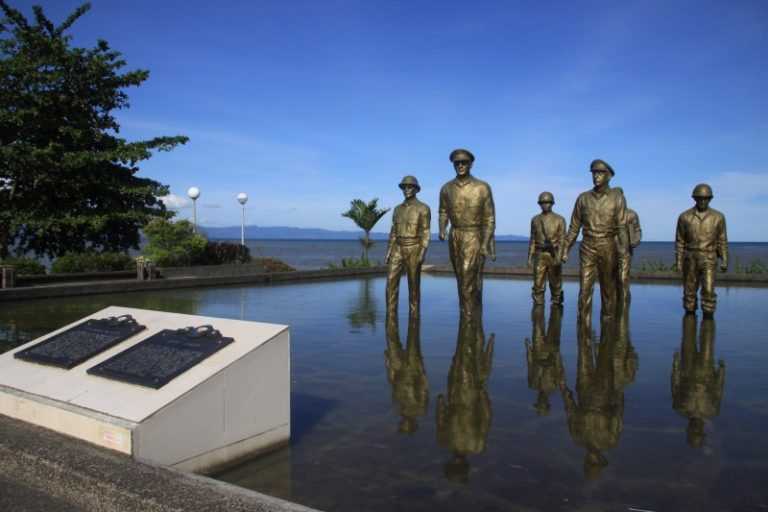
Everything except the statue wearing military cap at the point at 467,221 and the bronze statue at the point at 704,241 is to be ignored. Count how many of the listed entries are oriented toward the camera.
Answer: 2

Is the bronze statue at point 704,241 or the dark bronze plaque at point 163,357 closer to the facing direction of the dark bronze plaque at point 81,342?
the dark bronze plaque

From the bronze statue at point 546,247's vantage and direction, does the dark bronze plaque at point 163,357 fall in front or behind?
in front

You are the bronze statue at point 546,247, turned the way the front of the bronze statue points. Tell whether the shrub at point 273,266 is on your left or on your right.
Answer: on your right

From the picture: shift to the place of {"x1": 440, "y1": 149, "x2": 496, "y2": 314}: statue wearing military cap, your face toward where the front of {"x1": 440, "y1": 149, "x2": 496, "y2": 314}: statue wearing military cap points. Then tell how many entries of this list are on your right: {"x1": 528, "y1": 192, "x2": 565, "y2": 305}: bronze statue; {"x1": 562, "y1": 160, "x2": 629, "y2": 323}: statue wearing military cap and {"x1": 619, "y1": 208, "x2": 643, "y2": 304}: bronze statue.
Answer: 0

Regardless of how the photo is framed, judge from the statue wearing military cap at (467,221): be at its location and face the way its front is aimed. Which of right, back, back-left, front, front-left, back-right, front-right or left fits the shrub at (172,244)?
back-right

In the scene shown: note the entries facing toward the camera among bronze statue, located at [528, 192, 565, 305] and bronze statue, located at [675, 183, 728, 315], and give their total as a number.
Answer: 2

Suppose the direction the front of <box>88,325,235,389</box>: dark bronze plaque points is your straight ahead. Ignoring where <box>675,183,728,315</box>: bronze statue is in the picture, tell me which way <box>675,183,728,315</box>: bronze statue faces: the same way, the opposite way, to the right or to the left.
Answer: the same way

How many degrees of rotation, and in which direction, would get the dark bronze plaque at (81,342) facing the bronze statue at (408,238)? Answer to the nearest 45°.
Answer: approximately 180°

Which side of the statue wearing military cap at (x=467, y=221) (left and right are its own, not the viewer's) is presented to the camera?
front

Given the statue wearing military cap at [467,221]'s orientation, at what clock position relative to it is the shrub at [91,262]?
The shrub is roughly at 4 o'clock from the statue wearing military cap.

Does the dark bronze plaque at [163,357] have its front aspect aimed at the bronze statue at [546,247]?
no

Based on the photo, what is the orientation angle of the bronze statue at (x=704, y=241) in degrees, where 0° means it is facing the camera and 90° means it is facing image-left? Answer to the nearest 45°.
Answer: approximately 0°

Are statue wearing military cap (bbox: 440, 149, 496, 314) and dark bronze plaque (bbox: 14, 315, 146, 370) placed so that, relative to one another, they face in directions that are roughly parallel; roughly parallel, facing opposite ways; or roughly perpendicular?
roughly parallel

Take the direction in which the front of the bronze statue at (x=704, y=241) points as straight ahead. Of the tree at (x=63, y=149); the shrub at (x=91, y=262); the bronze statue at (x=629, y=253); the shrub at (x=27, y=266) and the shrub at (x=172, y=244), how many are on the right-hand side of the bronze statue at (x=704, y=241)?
5

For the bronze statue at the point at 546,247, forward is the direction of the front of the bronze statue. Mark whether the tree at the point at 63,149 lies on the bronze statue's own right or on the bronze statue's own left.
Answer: on the bronze statue's own right

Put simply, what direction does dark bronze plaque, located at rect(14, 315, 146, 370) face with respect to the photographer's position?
facing the viewer and to the left of the viewer

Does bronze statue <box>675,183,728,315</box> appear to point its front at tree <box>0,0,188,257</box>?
no

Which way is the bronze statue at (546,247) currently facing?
toward the camera

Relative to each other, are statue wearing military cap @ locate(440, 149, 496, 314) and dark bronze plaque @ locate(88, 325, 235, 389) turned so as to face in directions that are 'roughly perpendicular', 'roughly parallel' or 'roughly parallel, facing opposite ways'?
roughly parallel
